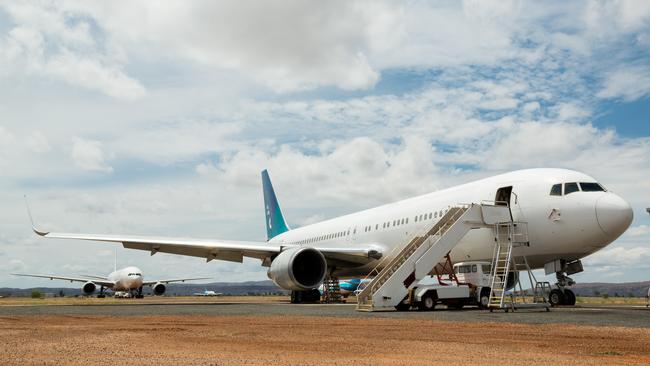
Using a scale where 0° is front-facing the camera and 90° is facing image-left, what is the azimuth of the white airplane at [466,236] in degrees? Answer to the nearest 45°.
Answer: approximately 315°

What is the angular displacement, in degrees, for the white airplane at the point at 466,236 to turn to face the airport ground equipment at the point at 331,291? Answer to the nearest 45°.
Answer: approximately 180°
